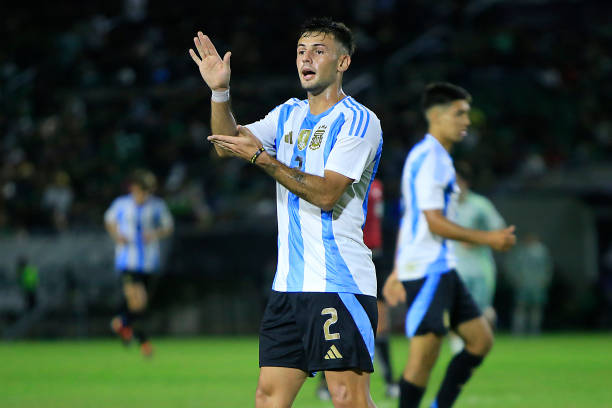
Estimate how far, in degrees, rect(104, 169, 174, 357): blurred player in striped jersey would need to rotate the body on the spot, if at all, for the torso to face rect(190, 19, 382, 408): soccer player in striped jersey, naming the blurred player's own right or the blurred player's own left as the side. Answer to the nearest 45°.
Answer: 0° — they already face them

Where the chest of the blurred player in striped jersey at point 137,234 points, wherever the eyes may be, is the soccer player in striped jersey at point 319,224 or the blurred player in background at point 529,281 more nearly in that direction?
the soccer player in striped jersey

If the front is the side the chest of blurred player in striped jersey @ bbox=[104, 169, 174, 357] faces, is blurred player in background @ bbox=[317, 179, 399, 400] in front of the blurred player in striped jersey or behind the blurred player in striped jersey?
in front

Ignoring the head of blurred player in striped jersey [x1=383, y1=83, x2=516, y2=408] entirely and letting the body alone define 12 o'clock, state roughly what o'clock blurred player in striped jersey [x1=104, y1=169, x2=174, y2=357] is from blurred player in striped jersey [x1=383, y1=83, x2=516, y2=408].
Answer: blurred player in striped jersey [x1=104, y1=169, x2=174, y2=357] is roughly at 8 o'clock from blurred player in striped jersey [x1=383, y1=83, x2=516, y2=408].

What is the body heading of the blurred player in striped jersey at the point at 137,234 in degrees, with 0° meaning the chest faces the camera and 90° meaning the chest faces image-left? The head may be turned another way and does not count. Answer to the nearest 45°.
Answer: approximately 0°

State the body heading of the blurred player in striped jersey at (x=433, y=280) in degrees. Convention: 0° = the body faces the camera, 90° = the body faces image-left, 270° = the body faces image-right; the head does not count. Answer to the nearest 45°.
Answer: approximately 270°

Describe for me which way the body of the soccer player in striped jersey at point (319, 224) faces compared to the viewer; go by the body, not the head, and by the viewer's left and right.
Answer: facing the viewer and to the left of the viewer

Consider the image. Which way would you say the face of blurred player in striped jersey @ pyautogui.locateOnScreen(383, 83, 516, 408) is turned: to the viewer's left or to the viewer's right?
to the viewer's right
